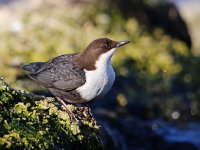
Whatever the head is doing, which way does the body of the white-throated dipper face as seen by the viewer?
to the viewer's right
